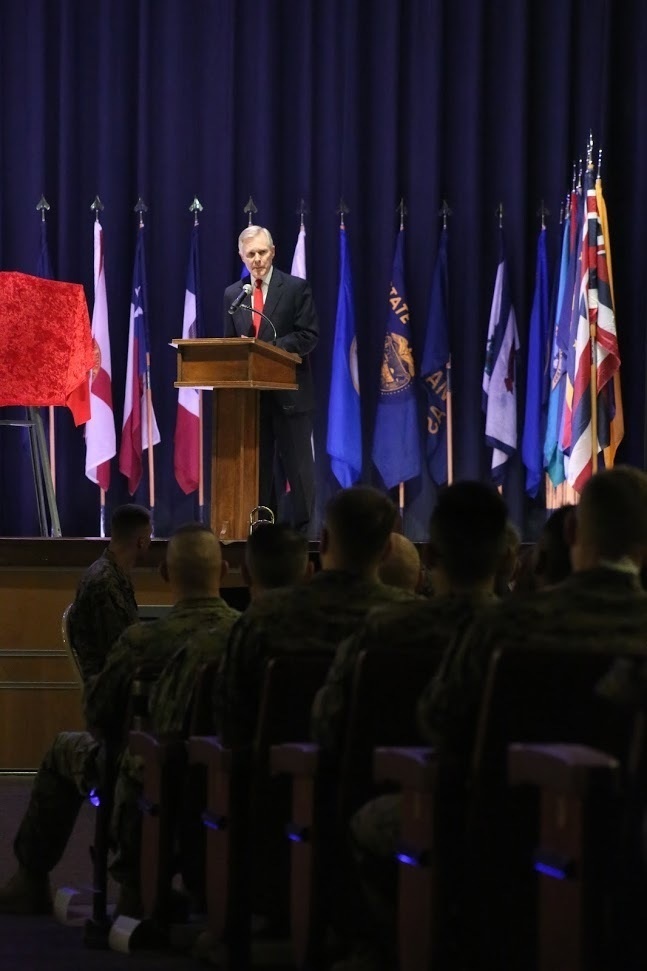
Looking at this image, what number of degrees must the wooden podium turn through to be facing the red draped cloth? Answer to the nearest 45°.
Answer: approximately 90° to its right

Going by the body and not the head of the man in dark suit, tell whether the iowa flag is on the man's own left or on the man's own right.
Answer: on the man's own right

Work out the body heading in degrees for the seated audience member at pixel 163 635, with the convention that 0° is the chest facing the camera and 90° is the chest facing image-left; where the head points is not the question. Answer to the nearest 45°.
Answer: approximately 135°

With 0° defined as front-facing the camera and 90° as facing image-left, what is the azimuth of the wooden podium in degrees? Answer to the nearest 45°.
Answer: approximately 45°

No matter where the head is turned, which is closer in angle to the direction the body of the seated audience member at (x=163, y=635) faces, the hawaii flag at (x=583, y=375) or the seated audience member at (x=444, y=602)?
the hawaii flag
